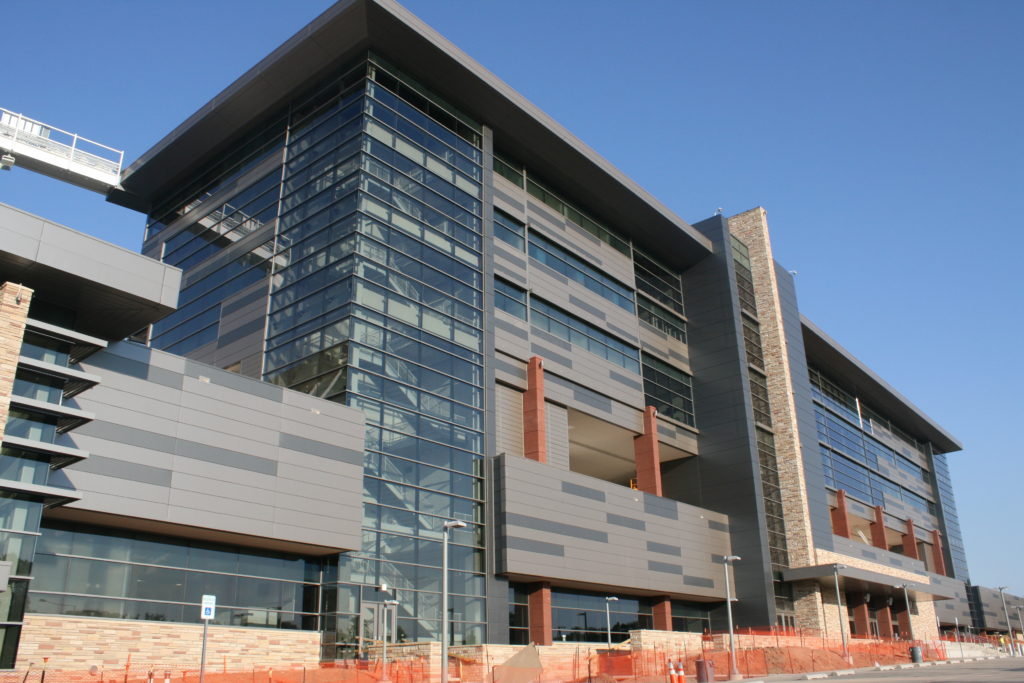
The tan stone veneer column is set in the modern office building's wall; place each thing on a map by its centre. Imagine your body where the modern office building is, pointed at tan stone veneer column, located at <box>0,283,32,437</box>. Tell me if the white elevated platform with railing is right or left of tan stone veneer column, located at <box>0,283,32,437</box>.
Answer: right
